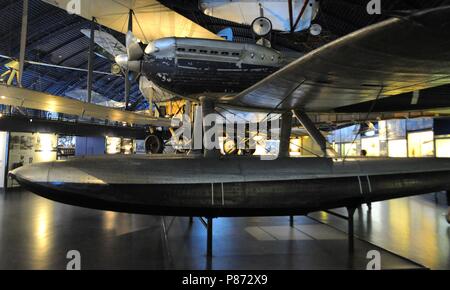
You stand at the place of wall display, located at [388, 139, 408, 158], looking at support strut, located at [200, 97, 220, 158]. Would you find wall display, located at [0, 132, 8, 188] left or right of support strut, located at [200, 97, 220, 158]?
right

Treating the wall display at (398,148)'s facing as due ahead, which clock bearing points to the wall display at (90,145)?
the wall display at (90,145) is roughly at 2 o'clock from the wall display at (398,148).

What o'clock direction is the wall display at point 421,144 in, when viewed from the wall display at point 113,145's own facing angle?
the wall display at point 421,144 is roughly at 10 o'clock from the wall display at point 113,145.

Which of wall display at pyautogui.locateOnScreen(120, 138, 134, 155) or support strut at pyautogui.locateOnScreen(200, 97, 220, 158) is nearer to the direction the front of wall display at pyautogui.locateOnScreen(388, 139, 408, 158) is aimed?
the support strut

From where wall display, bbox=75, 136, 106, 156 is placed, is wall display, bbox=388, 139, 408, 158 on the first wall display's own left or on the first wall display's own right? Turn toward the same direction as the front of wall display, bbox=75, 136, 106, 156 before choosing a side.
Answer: on the first wall display's own left

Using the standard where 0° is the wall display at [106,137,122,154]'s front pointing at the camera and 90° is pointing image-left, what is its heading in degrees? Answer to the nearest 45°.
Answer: approximately 0°
